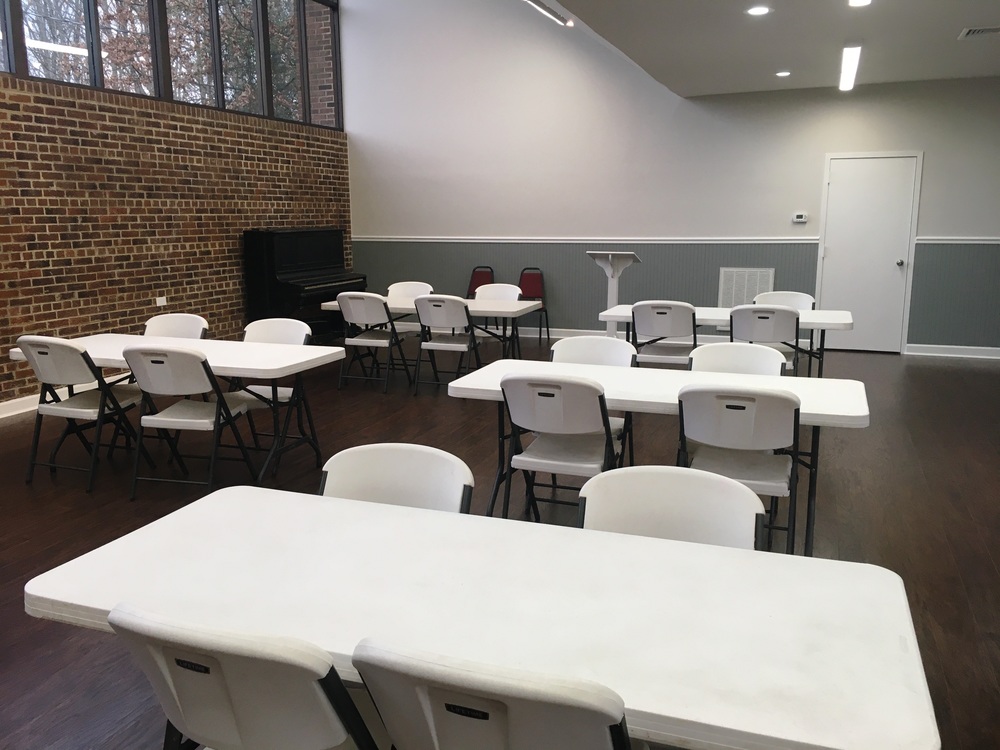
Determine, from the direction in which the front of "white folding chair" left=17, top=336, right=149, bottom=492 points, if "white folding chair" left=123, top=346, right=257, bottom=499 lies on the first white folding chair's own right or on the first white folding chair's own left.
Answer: on the first white folding chair's own right

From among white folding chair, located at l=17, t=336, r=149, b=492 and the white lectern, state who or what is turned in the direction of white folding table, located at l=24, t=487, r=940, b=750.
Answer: the white lectern

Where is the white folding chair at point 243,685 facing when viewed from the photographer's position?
facing away from the viewer and to the right of the viewer

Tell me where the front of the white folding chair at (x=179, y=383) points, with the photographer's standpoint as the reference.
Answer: facing away from the viewer and to the right of the viewer

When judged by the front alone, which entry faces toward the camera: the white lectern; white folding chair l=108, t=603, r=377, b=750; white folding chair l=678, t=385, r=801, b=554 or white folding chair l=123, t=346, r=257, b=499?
the white lectern

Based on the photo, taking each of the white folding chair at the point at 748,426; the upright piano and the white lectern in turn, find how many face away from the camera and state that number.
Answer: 1

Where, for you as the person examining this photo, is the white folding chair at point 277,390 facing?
facing the viewer and to the left of the viewer

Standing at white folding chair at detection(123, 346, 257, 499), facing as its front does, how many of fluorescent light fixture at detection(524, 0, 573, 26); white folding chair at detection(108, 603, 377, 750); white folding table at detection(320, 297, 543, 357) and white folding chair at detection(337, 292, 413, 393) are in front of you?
3

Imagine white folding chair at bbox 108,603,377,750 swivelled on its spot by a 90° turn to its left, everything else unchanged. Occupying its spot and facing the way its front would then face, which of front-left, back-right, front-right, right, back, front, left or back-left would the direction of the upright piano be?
front-right

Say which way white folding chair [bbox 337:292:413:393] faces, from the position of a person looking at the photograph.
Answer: facing away from the viewer and to the right of the viewer

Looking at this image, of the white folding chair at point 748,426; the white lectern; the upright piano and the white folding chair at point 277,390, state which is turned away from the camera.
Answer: the white folding chair at point 748,426

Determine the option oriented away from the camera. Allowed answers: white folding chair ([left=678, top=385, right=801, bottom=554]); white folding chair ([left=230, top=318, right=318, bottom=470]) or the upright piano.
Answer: white folding chair ([left=678, top=385, right=801, bottom=554])

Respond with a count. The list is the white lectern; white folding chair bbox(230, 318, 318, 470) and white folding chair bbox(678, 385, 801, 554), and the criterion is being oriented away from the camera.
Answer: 1

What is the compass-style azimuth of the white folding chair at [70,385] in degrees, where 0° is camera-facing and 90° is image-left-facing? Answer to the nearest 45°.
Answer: approximately 225°

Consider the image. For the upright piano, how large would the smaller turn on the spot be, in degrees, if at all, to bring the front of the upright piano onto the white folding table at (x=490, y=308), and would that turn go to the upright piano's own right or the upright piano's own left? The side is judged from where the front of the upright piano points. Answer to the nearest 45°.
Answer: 0° — it already faces it

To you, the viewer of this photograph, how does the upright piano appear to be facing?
facing the viewer and to the right of the viewer

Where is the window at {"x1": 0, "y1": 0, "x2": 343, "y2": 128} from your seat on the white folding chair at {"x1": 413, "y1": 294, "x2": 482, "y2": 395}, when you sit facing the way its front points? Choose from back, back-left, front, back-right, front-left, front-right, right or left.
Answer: left

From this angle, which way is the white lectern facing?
toward the camera

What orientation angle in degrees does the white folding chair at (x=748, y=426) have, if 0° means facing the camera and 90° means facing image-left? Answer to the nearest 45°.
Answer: approximately 180°
